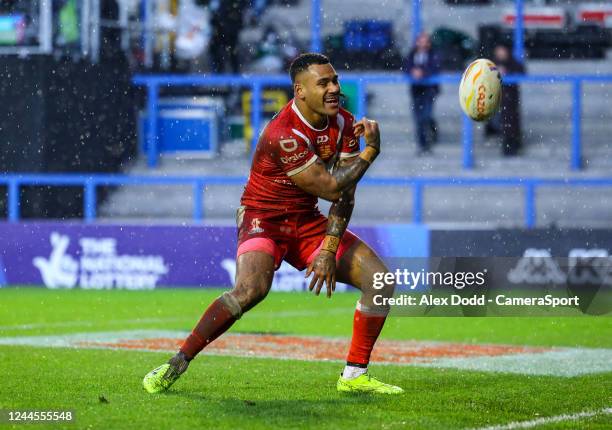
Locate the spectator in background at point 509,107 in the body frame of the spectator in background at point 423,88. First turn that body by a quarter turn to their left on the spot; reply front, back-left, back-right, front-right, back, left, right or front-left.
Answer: front

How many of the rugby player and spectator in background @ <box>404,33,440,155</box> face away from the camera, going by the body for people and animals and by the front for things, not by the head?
0

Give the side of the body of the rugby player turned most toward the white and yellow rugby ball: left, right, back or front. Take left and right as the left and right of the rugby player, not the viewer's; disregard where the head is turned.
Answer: left

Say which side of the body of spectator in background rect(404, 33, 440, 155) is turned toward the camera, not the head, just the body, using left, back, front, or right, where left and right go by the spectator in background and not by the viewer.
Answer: front

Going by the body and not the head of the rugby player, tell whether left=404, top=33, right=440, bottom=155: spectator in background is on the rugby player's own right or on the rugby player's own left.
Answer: on the rugby player's own left

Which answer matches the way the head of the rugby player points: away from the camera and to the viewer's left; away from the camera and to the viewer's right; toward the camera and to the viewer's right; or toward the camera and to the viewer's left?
toward the camera and to the viewer's right

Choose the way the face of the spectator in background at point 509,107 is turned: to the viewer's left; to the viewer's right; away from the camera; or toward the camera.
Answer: toward the camera

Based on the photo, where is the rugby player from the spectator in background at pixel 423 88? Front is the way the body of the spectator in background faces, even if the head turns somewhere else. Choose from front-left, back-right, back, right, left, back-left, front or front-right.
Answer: front

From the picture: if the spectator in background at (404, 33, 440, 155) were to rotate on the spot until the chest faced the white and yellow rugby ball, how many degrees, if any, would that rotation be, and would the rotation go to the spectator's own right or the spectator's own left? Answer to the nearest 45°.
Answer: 0° — they already face it

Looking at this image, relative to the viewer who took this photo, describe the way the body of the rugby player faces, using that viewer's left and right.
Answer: facing the viewer and to the right of the viewer

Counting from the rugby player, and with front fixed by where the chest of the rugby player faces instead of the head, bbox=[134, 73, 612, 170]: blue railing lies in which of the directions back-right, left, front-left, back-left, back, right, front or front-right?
back-left
